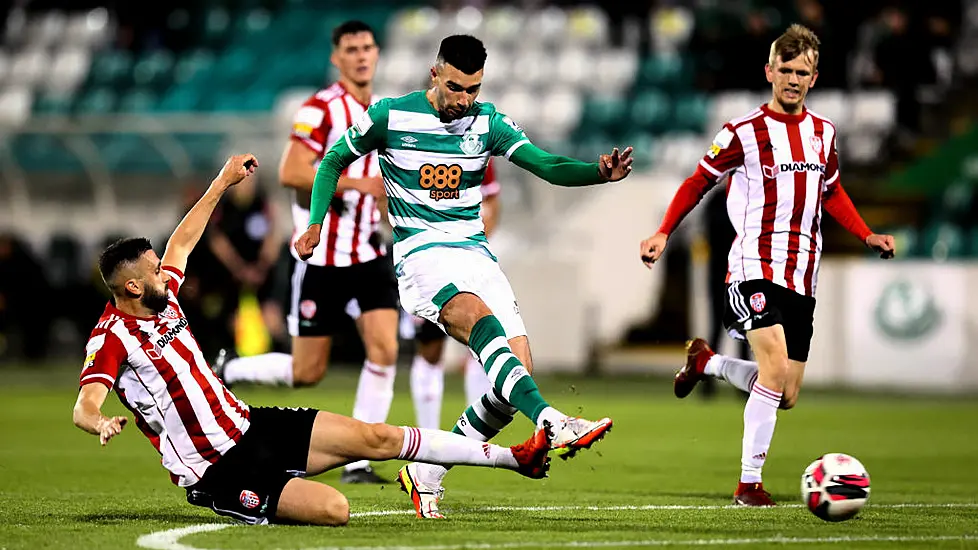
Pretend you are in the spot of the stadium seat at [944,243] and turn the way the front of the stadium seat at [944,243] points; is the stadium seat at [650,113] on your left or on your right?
on your right

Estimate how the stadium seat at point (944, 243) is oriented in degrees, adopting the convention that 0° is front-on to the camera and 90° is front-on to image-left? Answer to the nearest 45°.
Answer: approximately 0°

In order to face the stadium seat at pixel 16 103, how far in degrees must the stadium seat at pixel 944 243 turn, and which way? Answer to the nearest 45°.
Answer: approximately 90° to its right

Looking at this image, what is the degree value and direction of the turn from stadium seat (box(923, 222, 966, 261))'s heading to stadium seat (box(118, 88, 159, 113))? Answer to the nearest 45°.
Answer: approximately 90° to its right

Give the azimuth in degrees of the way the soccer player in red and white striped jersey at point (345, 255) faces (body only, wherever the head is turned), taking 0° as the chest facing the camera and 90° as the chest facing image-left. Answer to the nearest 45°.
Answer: approximately 315°

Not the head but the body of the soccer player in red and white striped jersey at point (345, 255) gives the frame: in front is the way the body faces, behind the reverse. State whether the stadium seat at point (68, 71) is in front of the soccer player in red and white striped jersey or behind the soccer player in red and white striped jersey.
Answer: behind

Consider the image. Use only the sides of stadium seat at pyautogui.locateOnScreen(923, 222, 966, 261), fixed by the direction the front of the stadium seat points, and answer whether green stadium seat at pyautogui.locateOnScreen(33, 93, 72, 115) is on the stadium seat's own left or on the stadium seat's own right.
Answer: on the stadium seat's own right

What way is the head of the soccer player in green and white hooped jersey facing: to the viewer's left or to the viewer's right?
to the viewer's right

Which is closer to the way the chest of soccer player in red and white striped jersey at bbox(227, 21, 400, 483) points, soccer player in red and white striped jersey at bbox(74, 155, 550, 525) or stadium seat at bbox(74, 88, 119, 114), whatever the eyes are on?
the soccer player in red and white striped jersey
